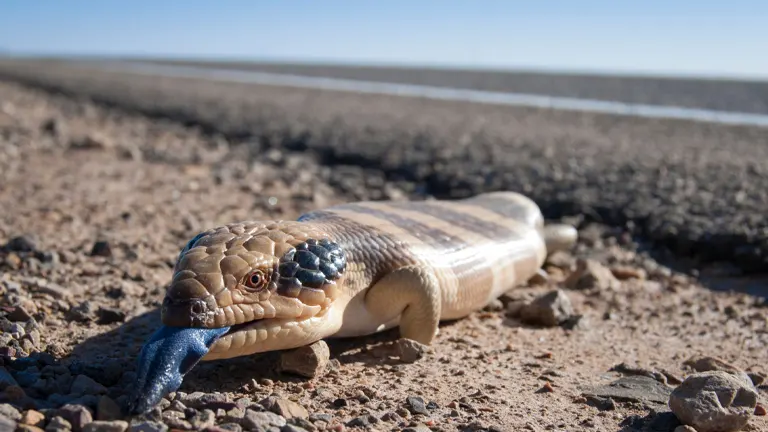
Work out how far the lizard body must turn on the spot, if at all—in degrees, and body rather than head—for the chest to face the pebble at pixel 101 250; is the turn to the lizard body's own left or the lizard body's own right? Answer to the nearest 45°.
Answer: approximately 90° to the lizard body's own right

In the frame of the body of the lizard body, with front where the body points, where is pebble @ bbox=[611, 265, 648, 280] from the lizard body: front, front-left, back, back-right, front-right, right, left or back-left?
back

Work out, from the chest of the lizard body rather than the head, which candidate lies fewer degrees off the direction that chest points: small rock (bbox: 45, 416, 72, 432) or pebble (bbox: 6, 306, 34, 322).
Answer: the small rock

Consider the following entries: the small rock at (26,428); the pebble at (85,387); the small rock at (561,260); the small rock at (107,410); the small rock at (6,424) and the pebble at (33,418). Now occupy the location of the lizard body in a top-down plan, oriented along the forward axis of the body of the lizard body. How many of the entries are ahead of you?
5

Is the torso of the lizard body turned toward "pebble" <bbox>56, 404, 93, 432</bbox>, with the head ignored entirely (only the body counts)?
yes

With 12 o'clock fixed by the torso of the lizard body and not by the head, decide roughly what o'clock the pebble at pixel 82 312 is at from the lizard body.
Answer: The pebble is roughly at 2 o'clock from the lizard body.

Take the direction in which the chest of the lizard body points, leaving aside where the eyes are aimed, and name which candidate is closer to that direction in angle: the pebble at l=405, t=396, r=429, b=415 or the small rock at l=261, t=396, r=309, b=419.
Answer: the small rock

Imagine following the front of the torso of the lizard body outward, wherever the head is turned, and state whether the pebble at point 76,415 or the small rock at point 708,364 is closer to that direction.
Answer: the pebble

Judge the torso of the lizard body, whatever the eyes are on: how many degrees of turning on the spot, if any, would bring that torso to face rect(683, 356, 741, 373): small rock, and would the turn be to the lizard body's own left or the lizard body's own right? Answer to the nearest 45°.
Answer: approximately 135° to the lizard body's own left

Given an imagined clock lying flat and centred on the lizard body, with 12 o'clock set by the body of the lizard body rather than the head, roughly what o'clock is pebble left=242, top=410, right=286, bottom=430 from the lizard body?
The pebble is roughly at 11 o'clock from the lizard body.

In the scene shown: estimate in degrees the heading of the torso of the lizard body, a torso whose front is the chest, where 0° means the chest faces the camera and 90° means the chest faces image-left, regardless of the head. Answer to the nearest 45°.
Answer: approximately 45°

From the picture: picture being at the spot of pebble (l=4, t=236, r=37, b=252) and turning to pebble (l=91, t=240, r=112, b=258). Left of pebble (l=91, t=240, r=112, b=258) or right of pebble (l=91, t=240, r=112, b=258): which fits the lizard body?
right

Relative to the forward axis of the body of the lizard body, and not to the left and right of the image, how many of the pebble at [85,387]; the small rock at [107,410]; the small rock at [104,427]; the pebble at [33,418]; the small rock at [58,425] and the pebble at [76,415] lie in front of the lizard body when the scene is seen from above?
6

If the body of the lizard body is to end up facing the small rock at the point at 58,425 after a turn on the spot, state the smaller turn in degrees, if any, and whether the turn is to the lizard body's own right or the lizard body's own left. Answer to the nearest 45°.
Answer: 0° — it already faces it

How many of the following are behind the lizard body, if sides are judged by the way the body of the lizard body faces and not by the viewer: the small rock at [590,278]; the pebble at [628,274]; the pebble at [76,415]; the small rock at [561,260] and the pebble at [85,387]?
3

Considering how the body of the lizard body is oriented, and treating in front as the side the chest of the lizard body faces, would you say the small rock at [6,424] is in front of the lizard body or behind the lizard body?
in front

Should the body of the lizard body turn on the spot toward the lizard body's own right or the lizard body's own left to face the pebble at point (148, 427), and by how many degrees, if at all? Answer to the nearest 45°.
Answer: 0° — it already faces it

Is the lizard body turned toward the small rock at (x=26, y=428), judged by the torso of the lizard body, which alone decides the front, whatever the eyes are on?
yes

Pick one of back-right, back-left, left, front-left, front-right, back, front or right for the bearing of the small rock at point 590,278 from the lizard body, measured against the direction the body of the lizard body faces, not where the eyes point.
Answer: back
